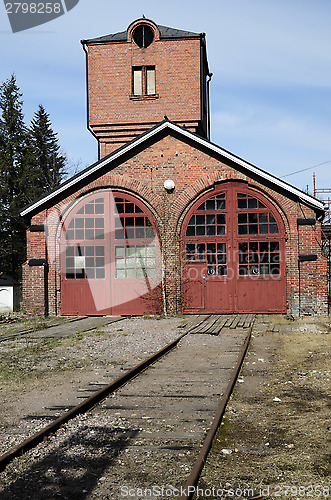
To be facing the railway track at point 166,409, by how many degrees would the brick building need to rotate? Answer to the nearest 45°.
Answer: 0° — it already faces it

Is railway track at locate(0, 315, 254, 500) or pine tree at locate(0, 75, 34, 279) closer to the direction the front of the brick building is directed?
the railway track

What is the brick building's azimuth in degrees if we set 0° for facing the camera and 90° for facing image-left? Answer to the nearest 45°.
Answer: approximately 0°

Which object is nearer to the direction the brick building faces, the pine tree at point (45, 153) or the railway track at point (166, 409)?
the railway track

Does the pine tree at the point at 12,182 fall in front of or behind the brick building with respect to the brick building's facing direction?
behind

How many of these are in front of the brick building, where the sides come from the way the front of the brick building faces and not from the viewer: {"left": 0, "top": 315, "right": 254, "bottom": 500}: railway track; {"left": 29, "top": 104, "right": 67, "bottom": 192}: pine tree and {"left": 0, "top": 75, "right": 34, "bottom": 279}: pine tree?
1

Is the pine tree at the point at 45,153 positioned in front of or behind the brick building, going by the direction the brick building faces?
behind
